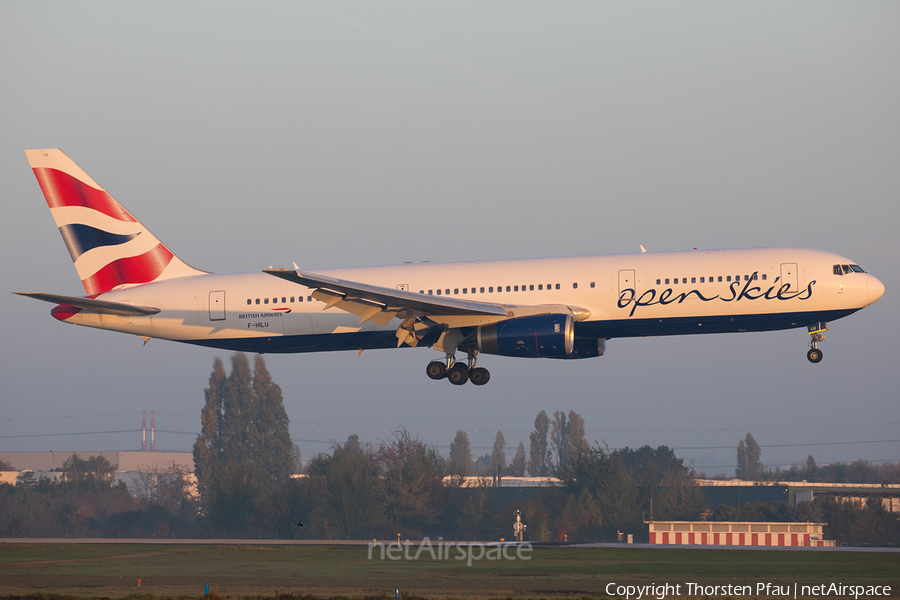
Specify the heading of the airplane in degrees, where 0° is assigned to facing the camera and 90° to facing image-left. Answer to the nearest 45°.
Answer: approximately 270°
